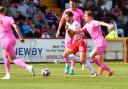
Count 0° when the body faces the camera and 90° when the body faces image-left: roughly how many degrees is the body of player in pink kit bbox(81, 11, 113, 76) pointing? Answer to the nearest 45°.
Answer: approximately 90°
